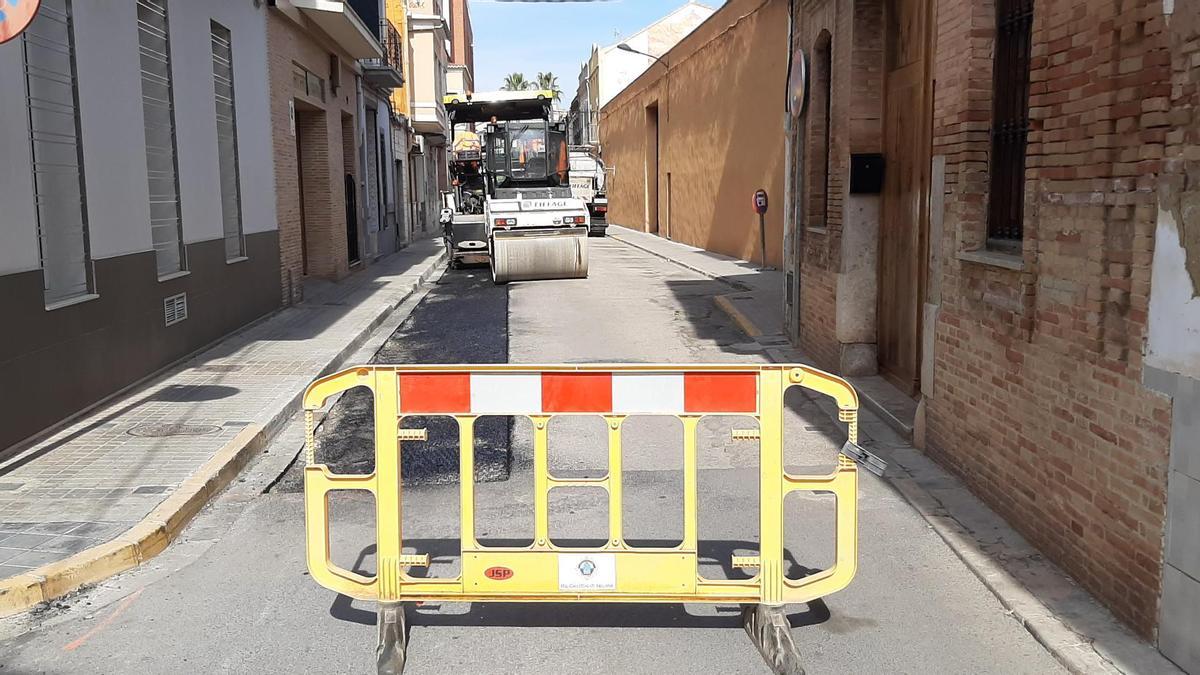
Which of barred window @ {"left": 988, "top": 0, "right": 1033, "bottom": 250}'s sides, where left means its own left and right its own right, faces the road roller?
right

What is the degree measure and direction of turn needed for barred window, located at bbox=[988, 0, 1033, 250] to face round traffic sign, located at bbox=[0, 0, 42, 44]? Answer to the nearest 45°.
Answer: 0° — it already faces it

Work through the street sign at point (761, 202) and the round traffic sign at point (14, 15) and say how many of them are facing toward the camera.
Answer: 2

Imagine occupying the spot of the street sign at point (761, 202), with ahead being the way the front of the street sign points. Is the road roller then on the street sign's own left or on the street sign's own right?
on the street sign's own right

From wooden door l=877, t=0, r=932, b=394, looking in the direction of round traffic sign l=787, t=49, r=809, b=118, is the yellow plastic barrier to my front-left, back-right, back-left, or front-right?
back-left

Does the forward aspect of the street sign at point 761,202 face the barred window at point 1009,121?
yes

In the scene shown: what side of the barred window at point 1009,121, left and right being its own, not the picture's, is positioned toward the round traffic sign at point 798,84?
right

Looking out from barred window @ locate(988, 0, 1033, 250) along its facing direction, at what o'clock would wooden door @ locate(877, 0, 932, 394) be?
The wooden door is roughly at 4 o'clock from the barred window.

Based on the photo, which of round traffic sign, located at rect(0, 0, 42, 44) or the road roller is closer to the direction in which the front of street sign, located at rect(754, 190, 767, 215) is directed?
the round traffic sign
